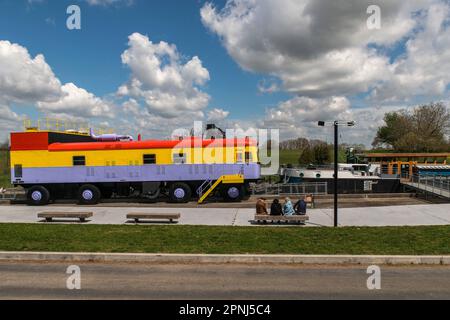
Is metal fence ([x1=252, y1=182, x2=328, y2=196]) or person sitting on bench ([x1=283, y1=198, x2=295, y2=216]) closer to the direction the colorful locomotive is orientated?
the metal fence

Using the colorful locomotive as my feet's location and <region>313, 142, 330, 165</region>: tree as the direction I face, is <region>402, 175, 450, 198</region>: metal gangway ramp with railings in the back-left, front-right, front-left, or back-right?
front-right

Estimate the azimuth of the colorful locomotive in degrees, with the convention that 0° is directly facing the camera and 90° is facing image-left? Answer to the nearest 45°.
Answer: approximately 270°

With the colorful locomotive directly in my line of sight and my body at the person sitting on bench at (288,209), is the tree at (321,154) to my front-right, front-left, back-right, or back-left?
front-right

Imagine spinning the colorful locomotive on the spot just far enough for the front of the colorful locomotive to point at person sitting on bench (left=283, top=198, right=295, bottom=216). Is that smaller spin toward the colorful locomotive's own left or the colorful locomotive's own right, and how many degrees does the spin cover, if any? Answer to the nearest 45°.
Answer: approximately 45° to the colorful locomotive's own right

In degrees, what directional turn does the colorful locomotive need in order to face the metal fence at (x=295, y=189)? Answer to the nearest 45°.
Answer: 0° — it already faces it

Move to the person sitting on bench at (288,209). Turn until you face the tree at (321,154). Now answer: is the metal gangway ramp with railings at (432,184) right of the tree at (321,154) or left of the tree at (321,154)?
right

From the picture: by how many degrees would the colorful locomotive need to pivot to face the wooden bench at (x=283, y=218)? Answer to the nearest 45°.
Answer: approximately 45° to its right

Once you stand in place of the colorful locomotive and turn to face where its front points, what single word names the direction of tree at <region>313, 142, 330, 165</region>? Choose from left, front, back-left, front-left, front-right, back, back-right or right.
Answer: front-left

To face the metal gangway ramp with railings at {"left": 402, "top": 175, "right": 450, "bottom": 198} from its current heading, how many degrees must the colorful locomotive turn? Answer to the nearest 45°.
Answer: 0° — it already faces it
